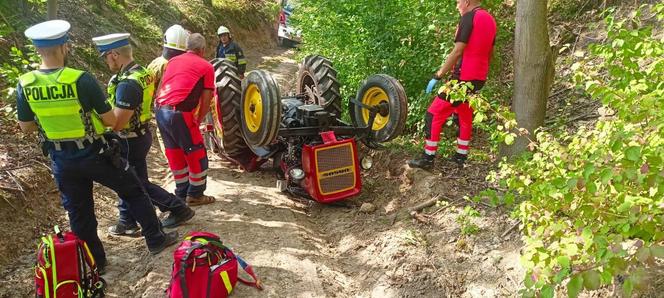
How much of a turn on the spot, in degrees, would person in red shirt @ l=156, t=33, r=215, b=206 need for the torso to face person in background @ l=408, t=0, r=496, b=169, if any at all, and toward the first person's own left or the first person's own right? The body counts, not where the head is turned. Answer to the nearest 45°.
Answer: approximately 45° to the first person's own right

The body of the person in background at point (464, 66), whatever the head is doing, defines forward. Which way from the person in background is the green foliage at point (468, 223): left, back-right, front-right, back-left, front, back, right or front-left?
left

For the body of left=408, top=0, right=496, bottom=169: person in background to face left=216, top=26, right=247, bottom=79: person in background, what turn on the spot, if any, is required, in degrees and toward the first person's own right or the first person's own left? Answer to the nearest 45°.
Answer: approximately 45° to the first person's own right

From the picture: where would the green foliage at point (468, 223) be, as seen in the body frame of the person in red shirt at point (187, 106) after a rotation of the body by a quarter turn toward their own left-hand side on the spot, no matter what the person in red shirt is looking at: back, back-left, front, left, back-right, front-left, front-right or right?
back

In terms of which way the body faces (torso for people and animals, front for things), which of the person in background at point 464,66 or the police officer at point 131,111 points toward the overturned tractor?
the person in background

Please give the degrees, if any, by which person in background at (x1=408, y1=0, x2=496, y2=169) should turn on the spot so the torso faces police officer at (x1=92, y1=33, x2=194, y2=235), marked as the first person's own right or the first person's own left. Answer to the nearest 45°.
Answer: approximately 45° to the first person's own left

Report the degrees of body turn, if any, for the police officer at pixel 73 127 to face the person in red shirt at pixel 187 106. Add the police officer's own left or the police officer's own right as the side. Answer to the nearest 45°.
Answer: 0° — they already face them

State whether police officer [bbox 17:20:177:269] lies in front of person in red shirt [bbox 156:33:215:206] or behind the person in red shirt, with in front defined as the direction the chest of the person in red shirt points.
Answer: behind

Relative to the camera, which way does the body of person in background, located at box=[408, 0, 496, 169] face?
to the viewer's left

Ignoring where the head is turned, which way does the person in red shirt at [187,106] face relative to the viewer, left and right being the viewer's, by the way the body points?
facing away from the viewer and to the right of the viewer

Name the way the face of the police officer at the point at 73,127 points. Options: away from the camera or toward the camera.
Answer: away from the camera

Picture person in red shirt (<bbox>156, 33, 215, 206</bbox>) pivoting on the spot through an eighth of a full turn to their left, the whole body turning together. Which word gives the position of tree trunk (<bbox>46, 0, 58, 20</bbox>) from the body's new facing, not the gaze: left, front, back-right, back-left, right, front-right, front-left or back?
front-left
